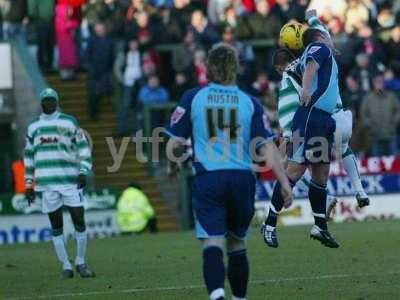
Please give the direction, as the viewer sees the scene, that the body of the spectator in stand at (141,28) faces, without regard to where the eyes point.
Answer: toward the camera

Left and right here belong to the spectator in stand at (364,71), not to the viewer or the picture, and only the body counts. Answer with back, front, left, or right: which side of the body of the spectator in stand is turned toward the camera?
front

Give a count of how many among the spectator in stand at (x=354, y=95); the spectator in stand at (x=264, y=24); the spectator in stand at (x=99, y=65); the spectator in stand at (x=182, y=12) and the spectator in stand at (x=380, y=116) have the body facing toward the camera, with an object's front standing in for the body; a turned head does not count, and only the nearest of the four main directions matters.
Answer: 5

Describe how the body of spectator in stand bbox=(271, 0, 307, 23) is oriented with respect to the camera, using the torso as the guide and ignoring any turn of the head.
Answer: toward the camera

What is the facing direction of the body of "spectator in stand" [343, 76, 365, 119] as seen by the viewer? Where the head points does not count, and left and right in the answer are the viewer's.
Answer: facing the viewer

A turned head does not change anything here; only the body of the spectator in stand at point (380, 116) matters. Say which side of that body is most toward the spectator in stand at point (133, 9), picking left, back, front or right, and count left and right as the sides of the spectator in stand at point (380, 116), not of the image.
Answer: right

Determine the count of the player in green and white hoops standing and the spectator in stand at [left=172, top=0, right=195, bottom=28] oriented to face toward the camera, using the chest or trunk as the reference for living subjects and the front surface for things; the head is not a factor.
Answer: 2

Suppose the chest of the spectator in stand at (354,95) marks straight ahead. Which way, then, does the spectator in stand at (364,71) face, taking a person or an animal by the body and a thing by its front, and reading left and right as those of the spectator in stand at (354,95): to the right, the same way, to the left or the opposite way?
the same way

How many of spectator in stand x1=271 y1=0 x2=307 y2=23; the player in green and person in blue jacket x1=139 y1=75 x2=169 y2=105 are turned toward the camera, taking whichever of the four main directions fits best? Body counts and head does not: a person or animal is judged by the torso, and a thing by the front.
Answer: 3

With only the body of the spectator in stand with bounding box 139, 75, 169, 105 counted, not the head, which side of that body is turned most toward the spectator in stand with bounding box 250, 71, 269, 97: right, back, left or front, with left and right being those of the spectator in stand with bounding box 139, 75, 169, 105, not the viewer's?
left

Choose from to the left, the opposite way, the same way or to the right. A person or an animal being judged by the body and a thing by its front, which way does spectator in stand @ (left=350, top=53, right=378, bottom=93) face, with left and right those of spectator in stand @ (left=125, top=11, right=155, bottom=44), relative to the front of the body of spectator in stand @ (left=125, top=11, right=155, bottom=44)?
the same way

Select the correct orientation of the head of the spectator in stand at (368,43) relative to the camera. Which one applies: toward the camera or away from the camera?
toward the camera

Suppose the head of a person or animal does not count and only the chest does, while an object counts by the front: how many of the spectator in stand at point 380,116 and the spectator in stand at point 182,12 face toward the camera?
2

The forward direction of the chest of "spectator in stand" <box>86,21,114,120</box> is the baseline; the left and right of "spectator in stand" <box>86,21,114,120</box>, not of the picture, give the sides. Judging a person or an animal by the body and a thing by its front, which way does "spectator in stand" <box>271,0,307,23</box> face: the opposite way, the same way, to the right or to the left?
the same way

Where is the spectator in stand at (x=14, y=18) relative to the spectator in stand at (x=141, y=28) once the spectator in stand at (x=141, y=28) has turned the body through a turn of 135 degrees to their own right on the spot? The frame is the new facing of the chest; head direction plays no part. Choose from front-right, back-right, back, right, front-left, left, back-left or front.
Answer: front-left

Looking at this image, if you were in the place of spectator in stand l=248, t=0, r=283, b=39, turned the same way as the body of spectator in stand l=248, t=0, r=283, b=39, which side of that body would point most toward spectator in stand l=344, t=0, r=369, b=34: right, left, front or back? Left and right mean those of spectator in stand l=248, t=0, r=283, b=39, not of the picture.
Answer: left
